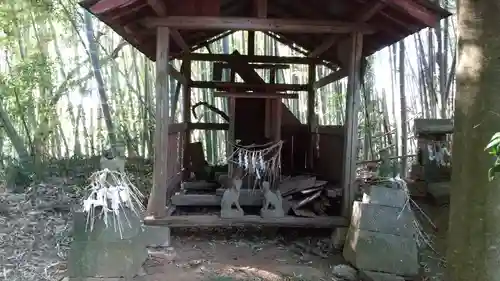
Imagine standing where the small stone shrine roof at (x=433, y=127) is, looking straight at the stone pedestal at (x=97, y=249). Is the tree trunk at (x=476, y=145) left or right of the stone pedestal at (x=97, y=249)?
left

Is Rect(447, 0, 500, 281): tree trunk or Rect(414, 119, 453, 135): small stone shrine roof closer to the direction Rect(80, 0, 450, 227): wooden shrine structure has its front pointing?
the tree trunk

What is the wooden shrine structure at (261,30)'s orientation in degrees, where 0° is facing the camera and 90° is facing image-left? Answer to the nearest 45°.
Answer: approximately 0°

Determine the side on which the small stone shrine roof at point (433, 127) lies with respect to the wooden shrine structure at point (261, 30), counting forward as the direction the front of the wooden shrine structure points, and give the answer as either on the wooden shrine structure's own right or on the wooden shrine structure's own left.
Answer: on the wooden shrine structure's own left
